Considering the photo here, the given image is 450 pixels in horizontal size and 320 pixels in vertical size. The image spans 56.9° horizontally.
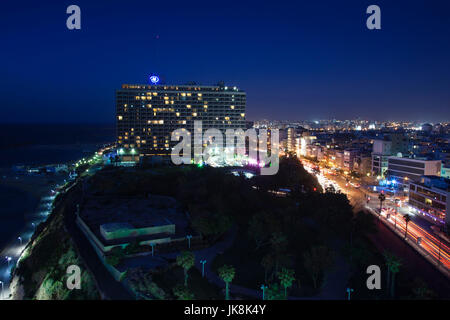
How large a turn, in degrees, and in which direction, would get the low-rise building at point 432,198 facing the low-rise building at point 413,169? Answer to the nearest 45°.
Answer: approximately 135° to its right

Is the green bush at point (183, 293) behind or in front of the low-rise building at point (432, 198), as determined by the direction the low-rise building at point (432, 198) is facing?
in front

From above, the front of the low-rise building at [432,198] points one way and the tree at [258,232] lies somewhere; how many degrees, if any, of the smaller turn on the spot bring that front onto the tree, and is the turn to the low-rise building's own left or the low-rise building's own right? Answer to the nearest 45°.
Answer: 0° — it already faces it

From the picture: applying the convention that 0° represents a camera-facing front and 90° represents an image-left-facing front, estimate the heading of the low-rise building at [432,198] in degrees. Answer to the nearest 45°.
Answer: approximately 45°

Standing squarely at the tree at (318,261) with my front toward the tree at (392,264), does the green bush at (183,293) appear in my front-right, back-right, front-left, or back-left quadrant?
back-right

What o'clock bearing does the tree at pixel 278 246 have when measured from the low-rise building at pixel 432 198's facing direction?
The tree is roughly at 11 o'clock from the low-rise building.

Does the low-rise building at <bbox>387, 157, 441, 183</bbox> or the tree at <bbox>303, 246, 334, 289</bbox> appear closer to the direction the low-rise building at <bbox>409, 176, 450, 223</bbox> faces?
the tree

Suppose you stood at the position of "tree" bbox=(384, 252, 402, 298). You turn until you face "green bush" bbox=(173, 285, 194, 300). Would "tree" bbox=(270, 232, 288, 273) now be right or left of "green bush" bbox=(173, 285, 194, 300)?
right
